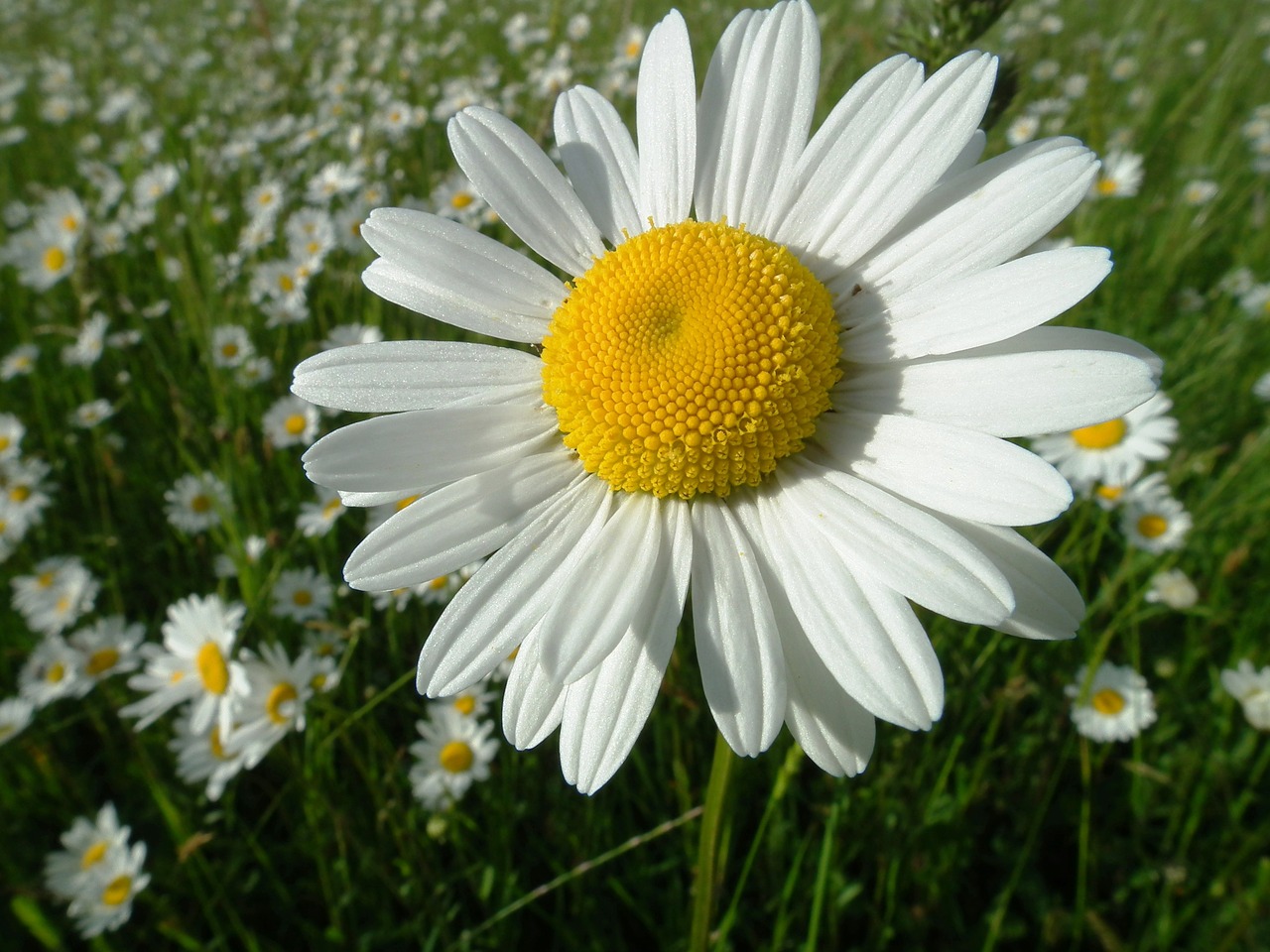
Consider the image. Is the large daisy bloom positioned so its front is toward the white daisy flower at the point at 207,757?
no

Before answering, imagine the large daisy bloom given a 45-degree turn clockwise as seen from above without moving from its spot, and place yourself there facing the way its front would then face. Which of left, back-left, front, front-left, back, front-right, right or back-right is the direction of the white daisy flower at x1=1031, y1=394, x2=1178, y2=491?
back

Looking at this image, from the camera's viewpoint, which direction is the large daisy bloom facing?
toward the camera

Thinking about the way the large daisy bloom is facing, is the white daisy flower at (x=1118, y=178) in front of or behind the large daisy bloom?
behind

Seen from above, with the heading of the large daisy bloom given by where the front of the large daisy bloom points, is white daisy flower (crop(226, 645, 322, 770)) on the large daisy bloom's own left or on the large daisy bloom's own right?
on the large daisy bloom's own right

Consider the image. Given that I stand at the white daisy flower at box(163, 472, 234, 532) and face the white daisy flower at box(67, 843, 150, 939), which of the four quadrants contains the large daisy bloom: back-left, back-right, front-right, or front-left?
front-left

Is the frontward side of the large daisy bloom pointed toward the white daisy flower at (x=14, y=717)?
no

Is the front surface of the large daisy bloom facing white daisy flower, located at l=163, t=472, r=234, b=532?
no

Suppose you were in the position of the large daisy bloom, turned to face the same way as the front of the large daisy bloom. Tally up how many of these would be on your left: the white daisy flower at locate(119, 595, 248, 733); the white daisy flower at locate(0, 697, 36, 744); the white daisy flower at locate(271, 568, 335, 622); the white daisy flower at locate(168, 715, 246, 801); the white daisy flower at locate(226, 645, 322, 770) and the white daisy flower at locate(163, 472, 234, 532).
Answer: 0
